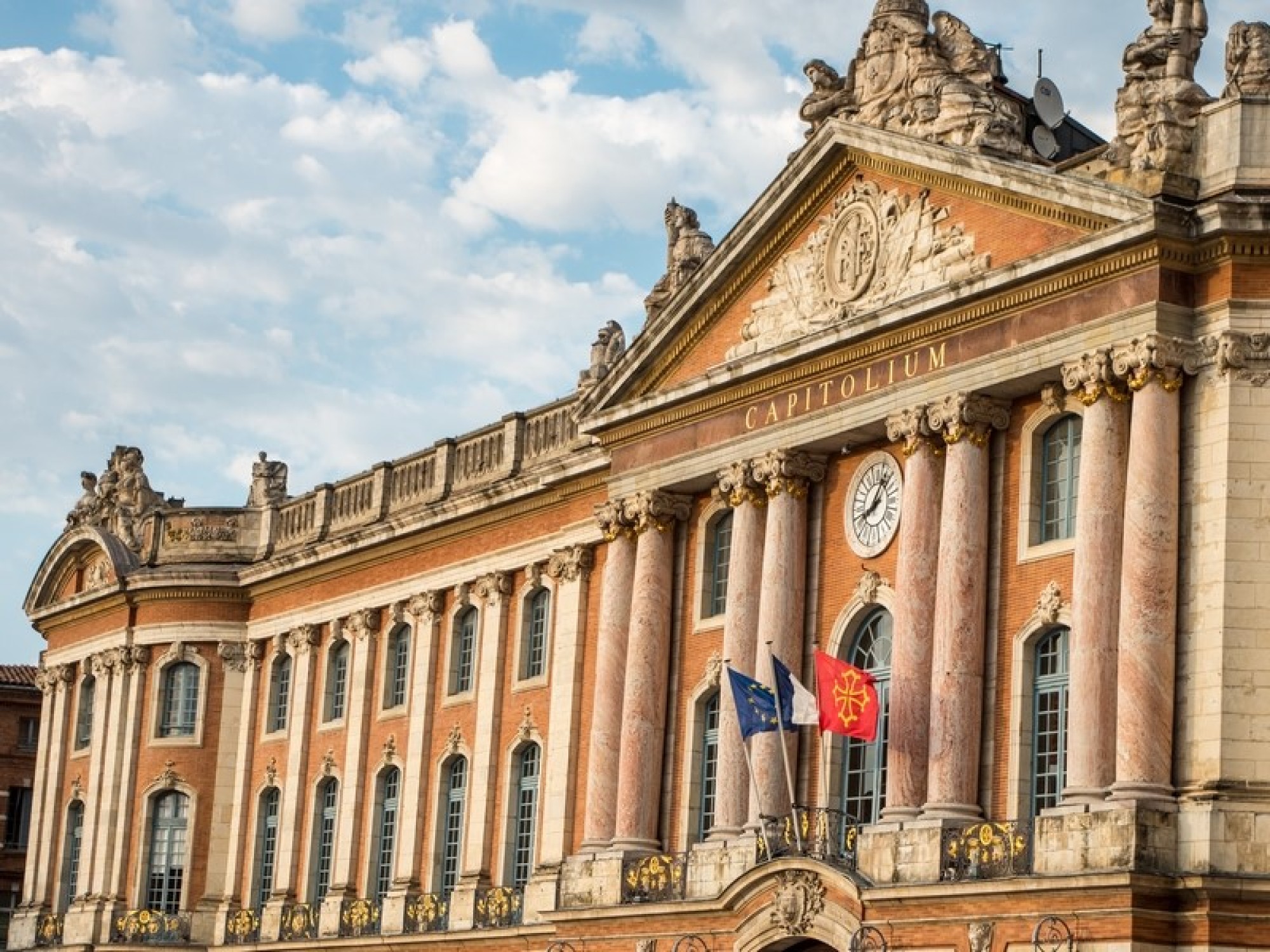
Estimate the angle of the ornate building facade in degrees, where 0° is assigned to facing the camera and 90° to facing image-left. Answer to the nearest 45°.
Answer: approximately 45°
